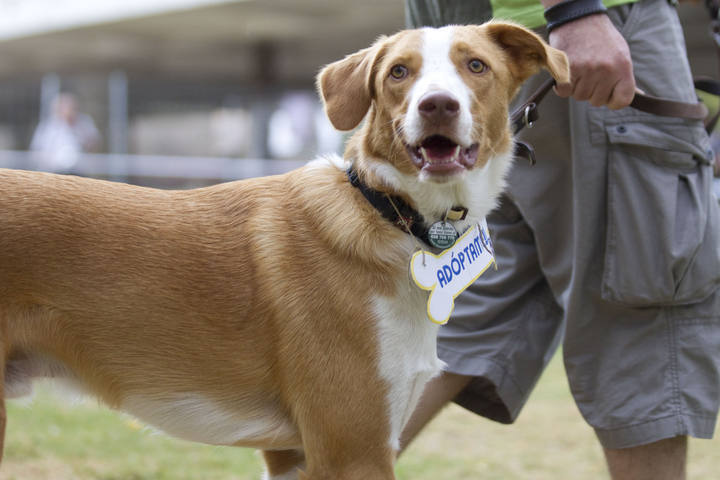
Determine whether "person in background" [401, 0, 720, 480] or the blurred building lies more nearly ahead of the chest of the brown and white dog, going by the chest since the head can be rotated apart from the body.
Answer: the person in background

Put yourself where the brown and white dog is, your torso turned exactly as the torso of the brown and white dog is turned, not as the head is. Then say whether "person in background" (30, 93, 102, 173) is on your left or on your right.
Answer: on your left

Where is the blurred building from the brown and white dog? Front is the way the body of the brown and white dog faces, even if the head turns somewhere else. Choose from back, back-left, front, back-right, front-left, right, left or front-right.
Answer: left

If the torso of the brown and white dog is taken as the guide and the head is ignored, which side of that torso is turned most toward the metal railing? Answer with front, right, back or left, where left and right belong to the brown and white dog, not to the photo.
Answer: left

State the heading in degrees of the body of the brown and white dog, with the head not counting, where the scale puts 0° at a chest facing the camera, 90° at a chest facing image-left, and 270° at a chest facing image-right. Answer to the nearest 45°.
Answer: approximately 270°

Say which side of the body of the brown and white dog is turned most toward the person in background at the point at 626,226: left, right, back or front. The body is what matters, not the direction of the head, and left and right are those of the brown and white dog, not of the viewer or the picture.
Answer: front
